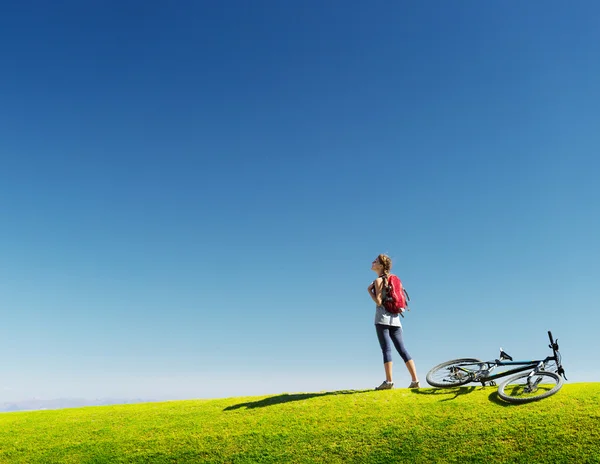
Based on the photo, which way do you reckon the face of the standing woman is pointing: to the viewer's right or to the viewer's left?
to the viewer's left

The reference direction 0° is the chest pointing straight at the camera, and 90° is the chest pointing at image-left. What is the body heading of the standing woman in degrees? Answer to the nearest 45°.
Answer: approximately 90°
